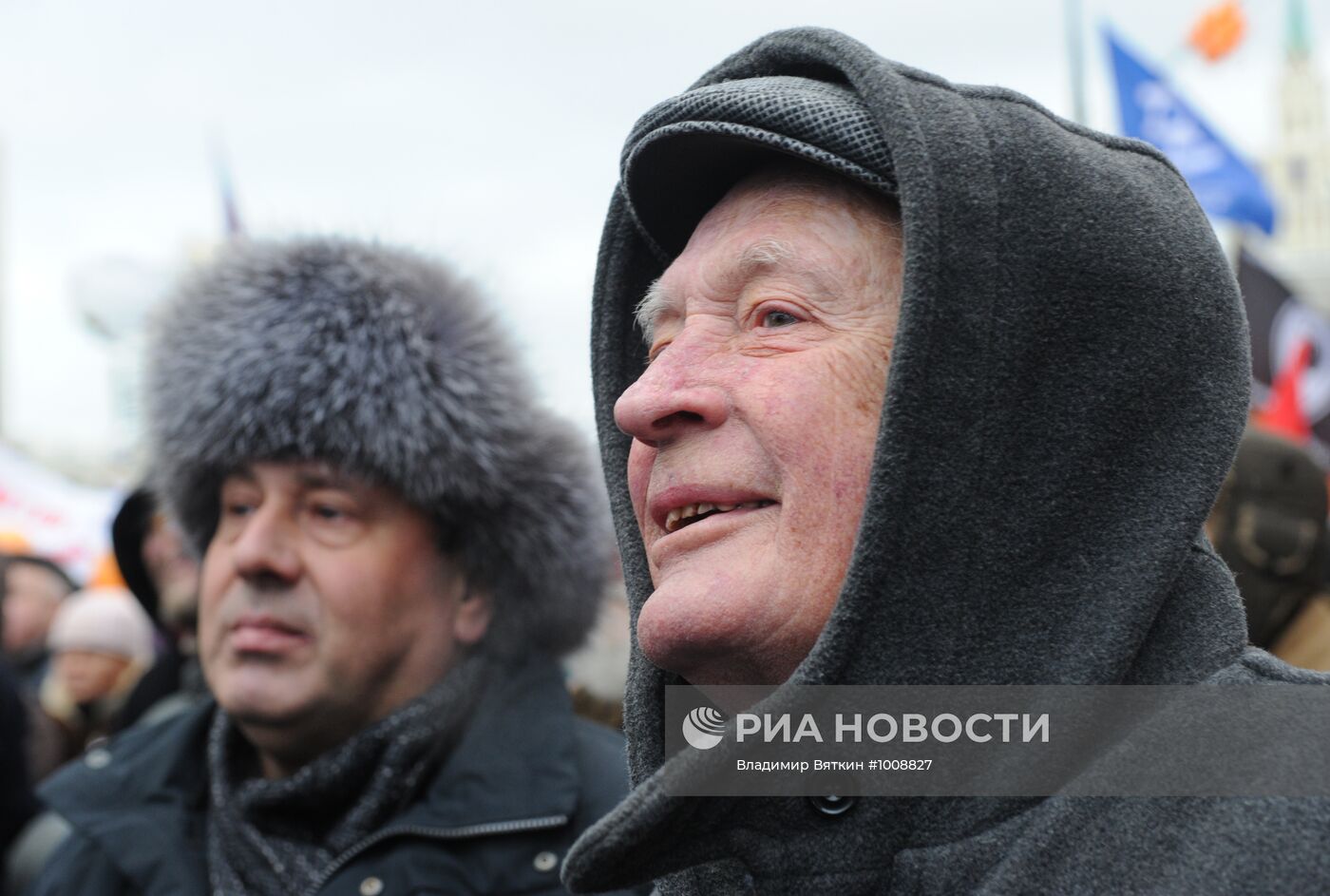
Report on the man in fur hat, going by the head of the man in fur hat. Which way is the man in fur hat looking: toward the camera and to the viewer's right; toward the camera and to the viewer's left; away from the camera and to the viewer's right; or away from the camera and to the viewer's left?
toward the camera and to the viewer's left

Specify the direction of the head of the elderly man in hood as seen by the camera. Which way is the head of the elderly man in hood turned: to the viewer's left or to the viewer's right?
to the viewer's left

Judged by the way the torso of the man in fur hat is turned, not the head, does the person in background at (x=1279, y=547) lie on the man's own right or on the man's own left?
on the man's own left

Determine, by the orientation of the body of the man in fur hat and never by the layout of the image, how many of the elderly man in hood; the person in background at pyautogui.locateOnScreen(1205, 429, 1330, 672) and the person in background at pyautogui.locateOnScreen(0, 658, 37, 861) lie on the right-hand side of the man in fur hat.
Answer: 1

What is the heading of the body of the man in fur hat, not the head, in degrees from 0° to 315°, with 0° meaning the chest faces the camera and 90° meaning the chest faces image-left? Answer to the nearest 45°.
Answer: approximately 45°

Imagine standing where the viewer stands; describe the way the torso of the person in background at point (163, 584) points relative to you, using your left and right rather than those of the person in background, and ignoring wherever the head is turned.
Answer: facing the viewer and to the right of the viewer

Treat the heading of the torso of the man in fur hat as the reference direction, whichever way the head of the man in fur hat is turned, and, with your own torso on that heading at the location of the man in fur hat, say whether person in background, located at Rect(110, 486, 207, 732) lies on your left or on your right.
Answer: on your right

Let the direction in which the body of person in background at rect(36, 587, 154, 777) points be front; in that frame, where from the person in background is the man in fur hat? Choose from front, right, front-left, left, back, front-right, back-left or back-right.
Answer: front-left

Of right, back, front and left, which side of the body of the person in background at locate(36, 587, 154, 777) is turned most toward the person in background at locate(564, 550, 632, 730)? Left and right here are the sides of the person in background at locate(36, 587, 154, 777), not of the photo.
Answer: left
